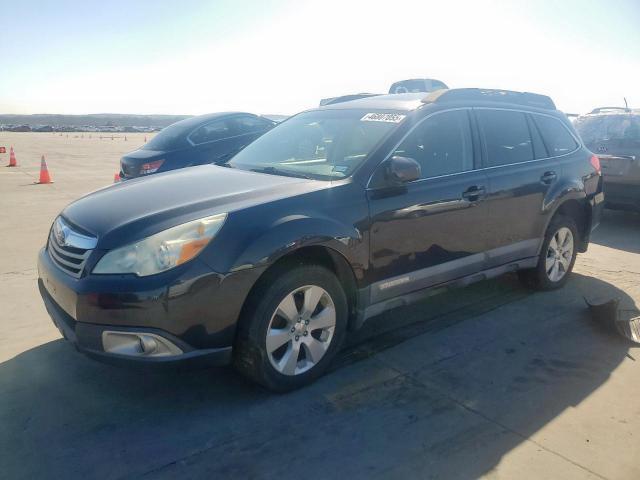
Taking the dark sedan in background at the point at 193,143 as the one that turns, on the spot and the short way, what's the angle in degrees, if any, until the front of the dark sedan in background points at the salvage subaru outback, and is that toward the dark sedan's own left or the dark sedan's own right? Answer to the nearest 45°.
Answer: approximately 135° to the dark sedan's own right

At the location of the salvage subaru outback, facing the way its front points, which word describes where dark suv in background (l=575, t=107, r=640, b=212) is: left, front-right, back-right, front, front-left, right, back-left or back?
back

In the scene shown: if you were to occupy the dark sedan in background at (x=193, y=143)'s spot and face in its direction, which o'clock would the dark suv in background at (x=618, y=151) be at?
the dark suv in background at (x=618, y=151) is roughly at 2 o'clock from the dark sedan in background at (x=193, y=143).

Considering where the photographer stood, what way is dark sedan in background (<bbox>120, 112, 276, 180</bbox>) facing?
facing away from the viewer and to the right of the viewer

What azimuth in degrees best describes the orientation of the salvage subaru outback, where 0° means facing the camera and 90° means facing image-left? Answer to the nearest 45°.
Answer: approximately 45°

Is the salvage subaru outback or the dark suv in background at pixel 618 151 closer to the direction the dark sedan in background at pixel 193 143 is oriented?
the dark suv in background

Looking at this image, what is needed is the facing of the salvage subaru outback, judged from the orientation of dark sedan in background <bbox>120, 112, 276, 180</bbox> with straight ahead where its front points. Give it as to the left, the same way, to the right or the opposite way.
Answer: the opposite way

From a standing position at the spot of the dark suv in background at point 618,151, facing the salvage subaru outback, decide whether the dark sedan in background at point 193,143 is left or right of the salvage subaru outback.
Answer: right
